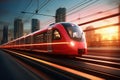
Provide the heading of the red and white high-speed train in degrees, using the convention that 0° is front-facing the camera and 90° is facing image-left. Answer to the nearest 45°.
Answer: approximately 315°
